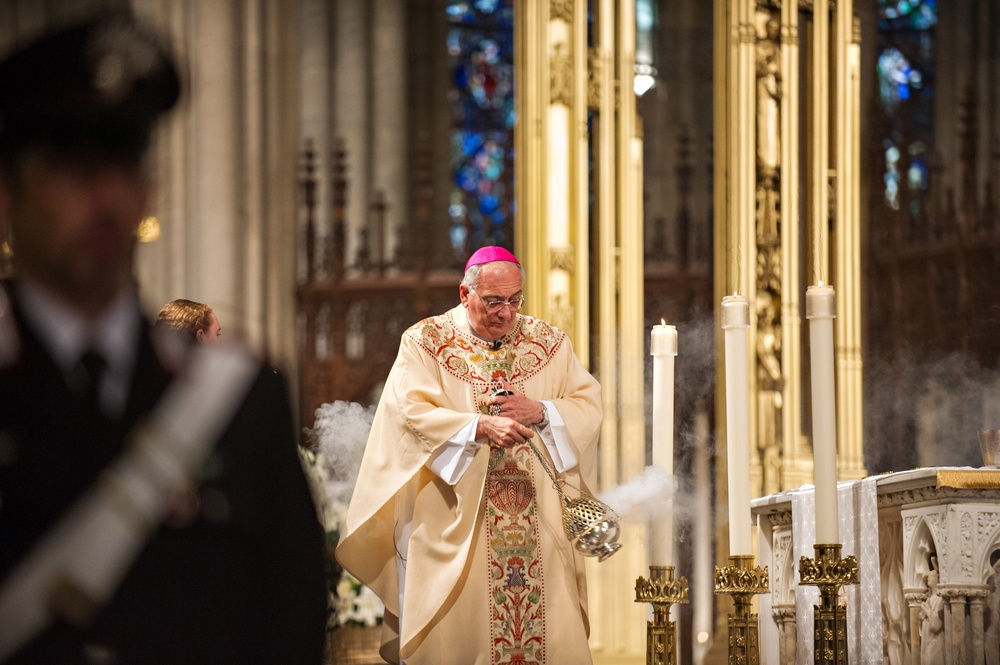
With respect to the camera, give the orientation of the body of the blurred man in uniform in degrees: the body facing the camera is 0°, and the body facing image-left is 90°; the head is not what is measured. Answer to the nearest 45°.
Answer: approximately 0°

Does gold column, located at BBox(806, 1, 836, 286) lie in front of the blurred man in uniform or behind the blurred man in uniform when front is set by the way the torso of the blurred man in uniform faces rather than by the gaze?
behind

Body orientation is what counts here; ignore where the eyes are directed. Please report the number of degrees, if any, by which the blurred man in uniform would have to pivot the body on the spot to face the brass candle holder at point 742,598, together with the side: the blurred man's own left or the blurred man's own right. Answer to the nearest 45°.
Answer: approximately 135° to the blurred man's own left

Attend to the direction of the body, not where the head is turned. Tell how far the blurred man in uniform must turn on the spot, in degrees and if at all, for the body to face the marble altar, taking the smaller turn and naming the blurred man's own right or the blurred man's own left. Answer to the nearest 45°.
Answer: approximately 135° to the blurred man's own left

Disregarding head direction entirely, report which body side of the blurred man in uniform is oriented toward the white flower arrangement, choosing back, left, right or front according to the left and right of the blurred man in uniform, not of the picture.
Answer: back

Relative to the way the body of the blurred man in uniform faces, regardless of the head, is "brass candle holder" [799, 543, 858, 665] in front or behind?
behind

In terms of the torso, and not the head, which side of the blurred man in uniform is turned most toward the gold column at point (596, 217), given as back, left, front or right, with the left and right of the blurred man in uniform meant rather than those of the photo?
back

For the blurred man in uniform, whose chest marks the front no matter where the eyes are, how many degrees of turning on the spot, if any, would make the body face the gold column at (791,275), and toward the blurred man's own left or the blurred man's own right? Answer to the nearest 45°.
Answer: approximately 135° to the blurred man's own left

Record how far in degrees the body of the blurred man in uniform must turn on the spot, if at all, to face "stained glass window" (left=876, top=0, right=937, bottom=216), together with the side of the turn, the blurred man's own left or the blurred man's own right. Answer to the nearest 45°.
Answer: approximately 135° to the blurred man's own left

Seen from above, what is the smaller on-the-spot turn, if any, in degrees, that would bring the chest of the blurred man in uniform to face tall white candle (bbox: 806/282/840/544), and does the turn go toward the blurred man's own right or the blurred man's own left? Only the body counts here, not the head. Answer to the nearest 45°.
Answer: approximately 135° to the blurred man's own left

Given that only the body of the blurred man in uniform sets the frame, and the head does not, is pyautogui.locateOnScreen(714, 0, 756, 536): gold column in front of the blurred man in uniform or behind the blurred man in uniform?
behind

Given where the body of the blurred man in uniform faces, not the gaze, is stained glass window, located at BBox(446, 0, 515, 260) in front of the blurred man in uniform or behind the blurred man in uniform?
behind

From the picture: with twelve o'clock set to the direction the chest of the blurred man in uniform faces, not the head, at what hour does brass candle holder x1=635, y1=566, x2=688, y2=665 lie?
The brass candle holder is roughly at 7 o'clock from the blurred man in uniform.
